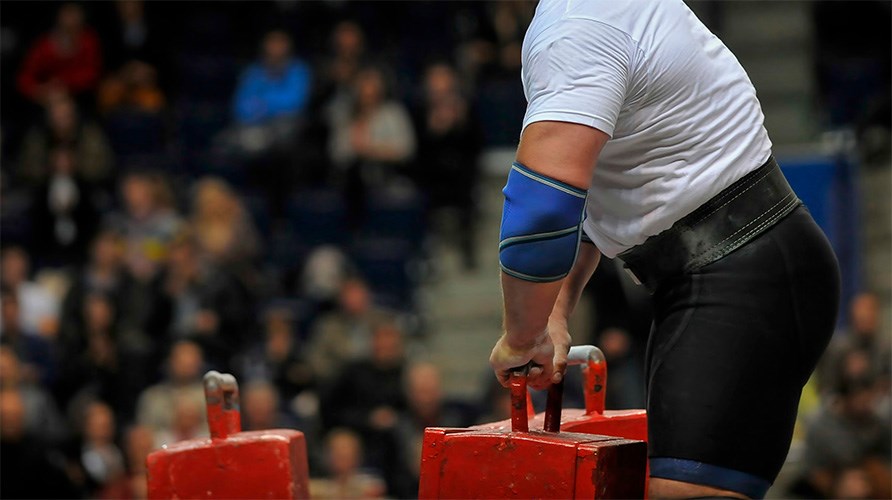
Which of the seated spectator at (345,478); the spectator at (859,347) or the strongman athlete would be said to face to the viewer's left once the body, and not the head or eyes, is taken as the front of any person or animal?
the strongman athlete

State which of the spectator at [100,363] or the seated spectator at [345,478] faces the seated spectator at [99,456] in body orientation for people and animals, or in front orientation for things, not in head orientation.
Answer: the spectator

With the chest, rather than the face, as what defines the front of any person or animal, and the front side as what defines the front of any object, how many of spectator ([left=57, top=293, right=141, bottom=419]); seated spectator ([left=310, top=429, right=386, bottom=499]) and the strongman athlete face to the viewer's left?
1

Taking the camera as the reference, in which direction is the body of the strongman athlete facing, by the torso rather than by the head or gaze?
to the viewer's left

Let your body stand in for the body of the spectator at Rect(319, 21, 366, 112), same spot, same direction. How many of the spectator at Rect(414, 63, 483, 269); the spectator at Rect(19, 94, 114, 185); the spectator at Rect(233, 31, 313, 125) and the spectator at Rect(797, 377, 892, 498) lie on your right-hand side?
2

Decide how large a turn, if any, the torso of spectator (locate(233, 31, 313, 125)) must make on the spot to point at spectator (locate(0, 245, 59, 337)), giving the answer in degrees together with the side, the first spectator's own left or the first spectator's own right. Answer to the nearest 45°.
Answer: approximately 45° to the first spectator's own right

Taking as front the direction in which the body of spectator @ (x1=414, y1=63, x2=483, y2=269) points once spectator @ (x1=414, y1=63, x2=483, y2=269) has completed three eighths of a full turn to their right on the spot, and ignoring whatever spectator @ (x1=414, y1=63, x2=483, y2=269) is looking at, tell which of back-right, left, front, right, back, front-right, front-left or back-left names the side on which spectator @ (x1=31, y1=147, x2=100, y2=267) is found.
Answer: front-left

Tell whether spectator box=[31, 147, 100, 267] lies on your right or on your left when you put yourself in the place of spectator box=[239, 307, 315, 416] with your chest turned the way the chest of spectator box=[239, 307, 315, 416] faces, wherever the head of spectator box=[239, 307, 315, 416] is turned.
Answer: on your right
